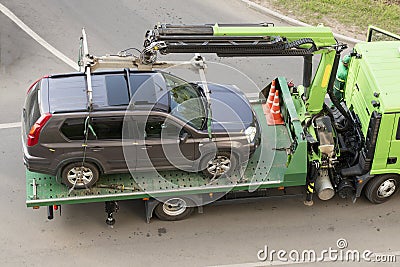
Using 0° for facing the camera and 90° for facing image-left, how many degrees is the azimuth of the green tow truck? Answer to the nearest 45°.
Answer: approximately 270°

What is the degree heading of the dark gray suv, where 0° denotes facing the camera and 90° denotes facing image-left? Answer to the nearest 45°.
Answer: approximately 270°
